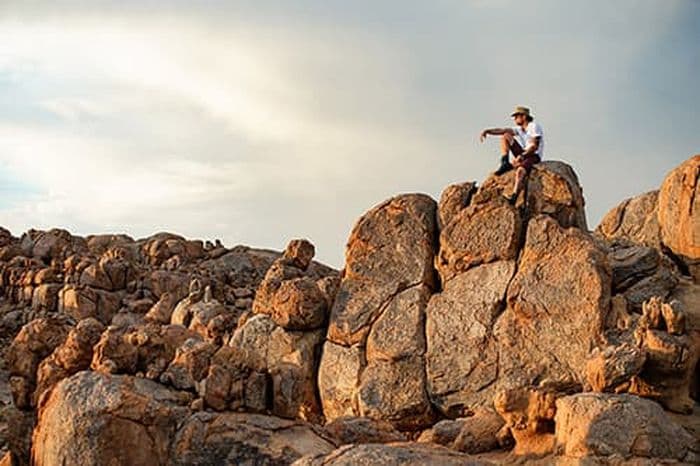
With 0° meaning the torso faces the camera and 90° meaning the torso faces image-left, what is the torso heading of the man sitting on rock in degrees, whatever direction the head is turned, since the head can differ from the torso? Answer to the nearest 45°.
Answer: approximately 45°

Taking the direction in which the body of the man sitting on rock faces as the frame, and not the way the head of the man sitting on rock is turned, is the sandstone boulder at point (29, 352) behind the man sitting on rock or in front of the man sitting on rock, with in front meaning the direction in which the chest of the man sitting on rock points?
in front

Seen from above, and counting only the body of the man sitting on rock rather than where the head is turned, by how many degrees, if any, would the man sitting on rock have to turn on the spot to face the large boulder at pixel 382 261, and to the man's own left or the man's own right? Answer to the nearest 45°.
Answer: approximately 45° to the man's own right

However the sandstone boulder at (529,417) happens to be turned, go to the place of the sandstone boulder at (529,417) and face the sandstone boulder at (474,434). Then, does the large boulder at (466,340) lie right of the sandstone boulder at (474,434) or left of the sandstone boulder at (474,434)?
right

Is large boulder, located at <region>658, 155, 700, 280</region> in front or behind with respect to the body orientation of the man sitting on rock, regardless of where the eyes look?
behind

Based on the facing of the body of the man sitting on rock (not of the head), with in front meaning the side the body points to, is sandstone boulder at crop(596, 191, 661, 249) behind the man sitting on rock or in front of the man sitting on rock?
behind

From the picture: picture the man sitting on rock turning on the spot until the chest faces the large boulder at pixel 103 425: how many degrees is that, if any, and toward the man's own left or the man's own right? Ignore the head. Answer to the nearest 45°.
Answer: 0° — they already face it
